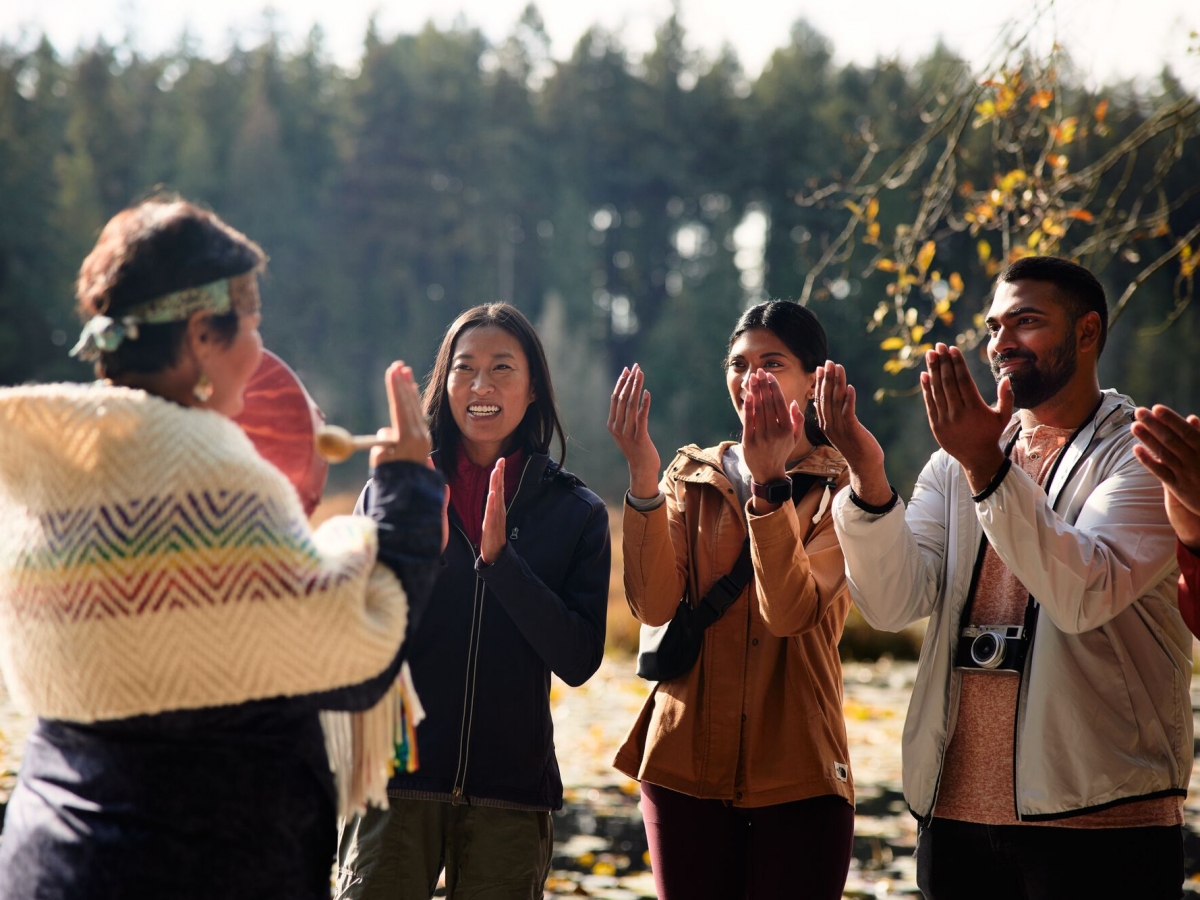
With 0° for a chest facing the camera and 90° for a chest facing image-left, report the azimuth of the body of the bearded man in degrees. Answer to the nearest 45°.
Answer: approximately 45°

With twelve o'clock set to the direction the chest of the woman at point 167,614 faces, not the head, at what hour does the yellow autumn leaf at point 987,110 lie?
The yellow autumn leaf is roughly at 12 o'clock from the woman.

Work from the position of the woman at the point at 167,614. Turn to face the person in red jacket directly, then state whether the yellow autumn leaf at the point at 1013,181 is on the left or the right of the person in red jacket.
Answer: left

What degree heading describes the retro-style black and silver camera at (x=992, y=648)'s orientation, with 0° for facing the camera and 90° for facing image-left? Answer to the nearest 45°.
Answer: approximately 45°

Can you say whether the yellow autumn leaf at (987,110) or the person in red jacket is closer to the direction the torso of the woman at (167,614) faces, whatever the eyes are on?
the yellow autumn leaf

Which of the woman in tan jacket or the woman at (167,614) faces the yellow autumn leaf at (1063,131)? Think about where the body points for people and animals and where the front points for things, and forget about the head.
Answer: the woman

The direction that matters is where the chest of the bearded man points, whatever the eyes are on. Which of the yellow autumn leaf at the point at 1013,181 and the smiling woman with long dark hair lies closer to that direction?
the smiling woman with long dark hair

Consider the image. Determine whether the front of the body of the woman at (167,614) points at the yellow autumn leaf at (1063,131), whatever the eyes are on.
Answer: yes

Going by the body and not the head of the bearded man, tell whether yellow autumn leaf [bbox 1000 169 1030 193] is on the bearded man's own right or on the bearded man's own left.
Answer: on the bearded man's own right
